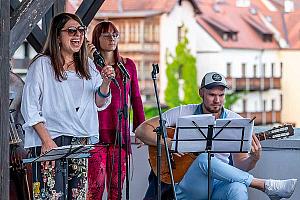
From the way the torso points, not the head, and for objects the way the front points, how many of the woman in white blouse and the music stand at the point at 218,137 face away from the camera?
1

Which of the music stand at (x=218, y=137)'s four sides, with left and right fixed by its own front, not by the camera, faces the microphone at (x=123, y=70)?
left

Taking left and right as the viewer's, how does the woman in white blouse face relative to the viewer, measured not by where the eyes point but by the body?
facing the viewer and to the right of the viewer

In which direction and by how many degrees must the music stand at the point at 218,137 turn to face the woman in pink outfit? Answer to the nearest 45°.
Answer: approximately 90° to its left

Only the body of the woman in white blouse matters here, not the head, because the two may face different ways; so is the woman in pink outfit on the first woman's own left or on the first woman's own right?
on the first woman's own left

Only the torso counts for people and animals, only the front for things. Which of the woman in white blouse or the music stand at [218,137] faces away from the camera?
the music stand

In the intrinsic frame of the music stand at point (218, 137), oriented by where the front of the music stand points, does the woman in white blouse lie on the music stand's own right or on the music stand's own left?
on the music stand's own left

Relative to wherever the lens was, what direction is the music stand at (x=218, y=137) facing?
facing away from the viewer
